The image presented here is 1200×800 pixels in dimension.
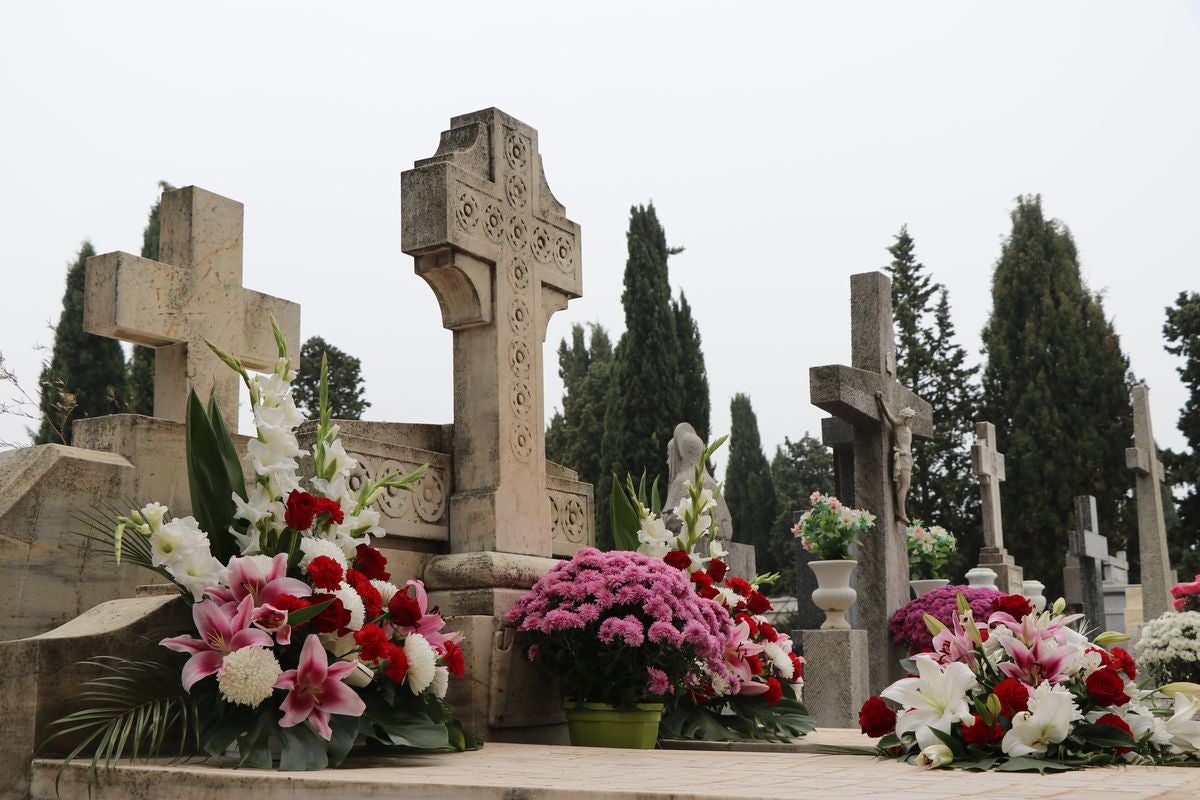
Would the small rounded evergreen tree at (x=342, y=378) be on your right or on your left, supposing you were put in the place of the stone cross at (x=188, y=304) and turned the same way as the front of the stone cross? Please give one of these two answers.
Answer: on your left

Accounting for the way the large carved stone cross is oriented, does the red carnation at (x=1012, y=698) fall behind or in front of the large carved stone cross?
in front

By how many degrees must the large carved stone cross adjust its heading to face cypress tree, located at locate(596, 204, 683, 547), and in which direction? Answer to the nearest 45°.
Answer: approximately 135° to its left

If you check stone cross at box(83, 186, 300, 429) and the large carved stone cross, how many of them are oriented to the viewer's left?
0

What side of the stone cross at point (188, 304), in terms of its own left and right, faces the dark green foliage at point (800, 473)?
left

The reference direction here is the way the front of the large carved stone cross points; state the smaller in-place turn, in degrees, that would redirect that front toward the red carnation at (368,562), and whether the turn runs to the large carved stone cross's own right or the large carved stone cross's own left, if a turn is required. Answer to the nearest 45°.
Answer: approximately 45° to the large carved stone cross's own right

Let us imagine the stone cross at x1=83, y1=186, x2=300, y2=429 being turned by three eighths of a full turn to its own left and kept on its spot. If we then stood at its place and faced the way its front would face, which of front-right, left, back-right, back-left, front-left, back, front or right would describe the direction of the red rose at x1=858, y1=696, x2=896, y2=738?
back-right

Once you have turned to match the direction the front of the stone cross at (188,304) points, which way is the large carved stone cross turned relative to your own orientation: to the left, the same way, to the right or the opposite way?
the same way

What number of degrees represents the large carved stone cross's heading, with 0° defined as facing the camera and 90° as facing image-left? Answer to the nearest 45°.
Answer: approximately 315°

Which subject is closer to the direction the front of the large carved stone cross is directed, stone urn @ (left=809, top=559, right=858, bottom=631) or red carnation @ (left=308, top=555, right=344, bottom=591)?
the red carnation

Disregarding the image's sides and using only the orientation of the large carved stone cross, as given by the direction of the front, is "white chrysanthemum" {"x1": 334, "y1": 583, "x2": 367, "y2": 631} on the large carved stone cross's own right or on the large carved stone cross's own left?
on the large carved stone cross's own right

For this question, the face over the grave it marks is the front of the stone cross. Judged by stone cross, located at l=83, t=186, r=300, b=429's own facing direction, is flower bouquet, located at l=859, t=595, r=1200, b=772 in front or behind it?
in front

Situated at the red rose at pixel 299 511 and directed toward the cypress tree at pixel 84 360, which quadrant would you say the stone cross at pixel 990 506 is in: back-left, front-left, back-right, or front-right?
front-right

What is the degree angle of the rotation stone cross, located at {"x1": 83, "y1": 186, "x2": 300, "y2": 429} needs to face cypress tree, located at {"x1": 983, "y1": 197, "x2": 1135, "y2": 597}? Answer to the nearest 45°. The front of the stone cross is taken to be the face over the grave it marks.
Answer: approximately 90° to its left

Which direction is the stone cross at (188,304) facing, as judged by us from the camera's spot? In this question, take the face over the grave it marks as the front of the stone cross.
facing the viewer and to the right of the viewer
